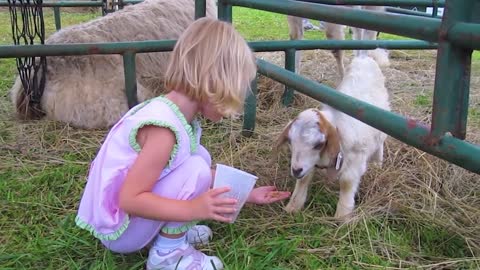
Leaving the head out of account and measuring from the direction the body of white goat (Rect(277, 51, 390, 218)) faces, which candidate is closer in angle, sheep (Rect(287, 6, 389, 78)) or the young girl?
the young girl

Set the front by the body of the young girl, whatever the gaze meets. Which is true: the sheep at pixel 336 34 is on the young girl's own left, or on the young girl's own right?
on the young girl's own left

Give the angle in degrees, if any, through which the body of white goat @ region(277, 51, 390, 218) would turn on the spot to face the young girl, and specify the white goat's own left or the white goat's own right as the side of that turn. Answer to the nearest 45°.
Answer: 0° — it already faces them

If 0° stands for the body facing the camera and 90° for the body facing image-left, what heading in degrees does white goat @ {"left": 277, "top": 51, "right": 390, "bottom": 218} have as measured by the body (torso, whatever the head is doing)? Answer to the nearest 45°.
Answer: approximately 45°

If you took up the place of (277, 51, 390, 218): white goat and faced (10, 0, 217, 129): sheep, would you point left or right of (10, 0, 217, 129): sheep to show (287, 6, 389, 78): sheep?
right

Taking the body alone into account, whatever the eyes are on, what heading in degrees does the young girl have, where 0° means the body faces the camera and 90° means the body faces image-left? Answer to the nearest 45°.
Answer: approximately 270°
